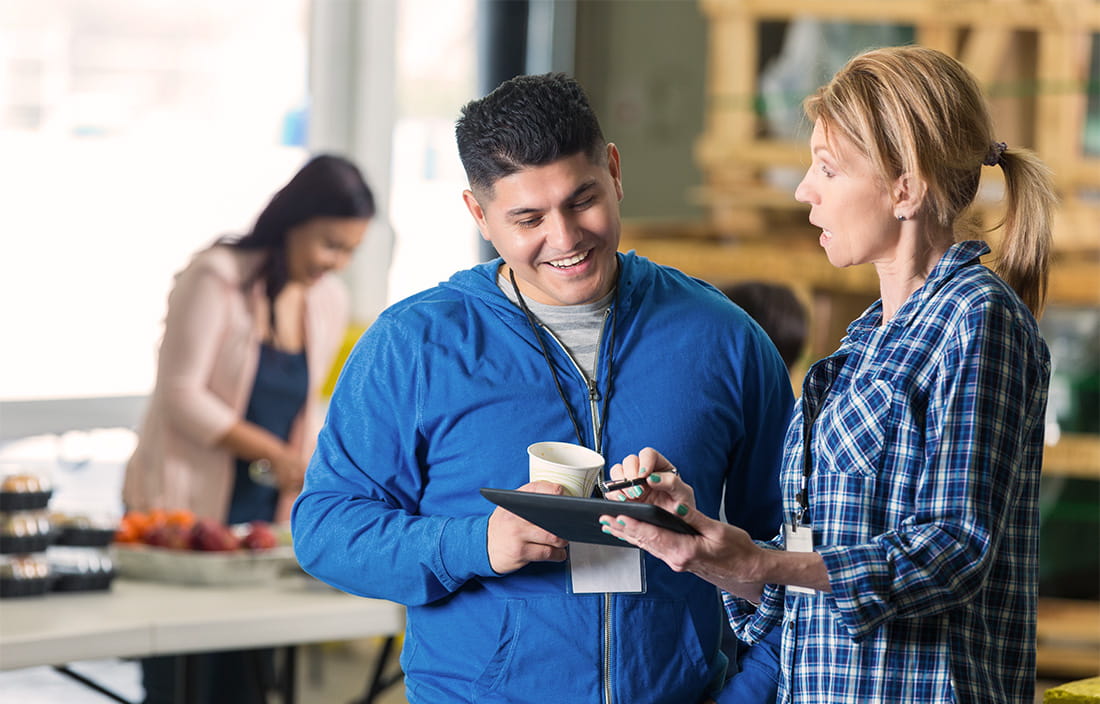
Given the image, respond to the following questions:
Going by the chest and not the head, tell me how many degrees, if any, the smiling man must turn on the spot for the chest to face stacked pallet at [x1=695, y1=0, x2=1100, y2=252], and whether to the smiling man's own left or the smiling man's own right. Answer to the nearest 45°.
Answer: approximately 135° to the smiling man's own left

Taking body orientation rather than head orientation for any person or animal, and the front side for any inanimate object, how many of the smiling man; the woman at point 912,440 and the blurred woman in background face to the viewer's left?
1

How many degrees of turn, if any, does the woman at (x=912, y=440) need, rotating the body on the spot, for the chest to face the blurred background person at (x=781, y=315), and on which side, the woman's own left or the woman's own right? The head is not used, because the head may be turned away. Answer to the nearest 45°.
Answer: approximately 90° to the woman's own right

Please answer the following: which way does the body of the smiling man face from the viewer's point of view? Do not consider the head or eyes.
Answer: toward the camera

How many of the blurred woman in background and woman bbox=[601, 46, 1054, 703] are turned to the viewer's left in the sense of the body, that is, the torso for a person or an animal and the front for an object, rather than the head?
1

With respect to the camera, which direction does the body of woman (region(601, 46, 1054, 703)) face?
to the viewer's left

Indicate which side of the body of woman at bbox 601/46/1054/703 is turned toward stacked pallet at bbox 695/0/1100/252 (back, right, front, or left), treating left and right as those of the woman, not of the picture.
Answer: right

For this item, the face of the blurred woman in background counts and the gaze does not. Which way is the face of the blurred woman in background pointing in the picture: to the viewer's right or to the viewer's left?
to the viewer's right

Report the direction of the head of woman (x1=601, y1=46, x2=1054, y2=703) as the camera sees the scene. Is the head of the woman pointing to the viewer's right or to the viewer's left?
to the viewer's left

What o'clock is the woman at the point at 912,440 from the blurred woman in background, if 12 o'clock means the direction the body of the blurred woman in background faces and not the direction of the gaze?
The woman is roughly at 1 o'clock from the blurred woman in background.

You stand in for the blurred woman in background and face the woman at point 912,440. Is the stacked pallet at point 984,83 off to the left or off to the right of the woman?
left

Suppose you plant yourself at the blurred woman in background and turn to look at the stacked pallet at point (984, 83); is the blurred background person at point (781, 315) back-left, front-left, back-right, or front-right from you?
front-right

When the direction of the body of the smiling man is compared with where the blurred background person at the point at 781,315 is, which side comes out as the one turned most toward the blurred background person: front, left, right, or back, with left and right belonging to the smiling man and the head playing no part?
back

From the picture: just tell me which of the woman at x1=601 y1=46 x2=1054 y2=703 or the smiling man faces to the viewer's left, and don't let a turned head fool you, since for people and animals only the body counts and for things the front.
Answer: the woman

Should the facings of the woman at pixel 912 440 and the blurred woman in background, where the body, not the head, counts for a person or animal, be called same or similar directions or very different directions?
very different directions
